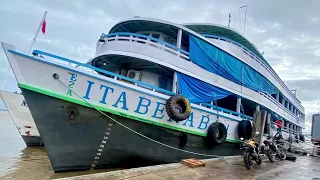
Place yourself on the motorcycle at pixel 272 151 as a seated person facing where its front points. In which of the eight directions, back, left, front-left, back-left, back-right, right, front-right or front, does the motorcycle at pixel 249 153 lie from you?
front-left

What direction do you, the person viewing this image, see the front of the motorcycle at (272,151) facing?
facing the viewer and to the left of the viewer

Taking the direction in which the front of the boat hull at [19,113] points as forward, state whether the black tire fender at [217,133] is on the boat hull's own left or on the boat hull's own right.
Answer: on the boat hull's own left
